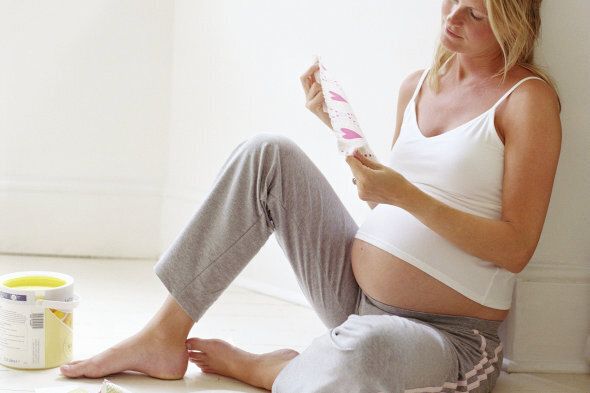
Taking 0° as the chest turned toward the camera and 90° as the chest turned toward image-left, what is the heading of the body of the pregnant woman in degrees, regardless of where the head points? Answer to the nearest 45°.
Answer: approximately 45°
